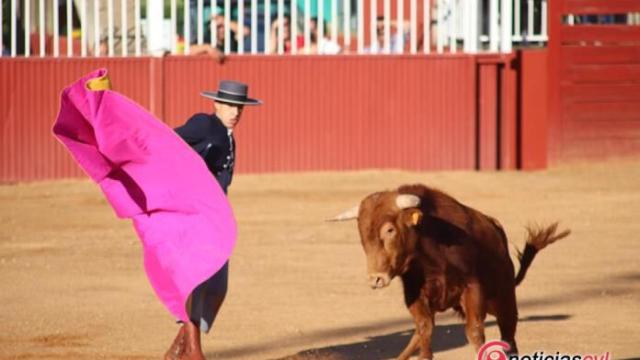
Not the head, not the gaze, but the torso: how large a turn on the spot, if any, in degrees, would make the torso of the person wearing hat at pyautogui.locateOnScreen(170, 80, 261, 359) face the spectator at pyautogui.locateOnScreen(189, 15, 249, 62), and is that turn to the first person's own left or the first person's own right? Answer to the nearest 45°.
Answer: approximately 135° to the first person's own left

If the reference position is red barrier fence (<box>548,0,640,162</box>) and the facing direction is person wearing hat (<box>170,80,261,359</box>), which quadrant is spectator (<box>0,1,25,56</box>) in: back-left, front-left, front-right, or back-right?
front-right

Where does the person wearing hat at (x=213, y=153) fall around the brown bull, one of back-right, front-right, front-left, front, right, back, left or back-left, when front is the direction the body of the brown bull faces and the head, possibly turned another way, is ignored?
front-right

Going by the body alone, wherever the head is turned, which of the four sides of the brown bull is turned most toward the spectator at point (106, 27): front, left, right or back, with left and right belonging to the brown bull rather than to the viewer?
right

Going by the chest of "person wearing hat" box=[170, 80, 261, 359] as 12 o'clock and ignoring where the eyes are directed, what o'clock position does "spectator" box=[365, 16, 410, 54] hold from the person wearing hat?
The spectator is roughly at 8 o'clock from the person wearing hat.

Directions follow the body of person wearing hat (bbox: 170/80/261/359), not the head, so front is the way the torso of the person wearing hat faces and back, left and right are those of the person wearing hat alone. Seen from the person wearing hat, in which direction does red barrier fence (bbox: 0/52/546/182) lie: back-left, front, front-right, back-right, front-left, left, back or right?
back-left

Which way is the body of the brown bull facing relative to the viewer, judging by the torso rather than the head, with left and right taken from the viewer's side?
facing the viewer and to the left of the viewer

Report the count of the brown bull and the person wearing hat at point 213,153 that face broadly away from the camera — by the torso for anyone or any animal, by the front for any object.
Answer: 0

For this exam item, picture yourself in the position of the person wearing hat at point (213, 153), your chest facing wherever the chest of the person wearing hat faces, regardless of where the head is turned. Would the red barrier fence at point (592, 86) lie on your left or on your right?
on your left

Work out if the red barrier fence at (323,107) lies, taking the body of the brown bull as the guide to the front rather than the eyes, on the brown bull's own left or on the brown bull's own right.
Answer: on the brown bull's own right

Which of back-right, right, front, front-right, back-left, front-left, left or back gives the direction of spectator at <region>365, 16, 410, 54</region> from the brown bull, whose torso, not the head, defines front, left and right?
back-right

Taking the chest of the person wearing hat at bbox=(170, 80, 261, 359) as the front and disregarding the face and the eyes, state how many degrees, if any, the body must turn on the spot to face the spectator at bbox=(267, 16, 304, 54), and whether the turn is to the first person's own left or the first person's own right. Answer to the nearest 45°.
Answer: approximately 135° to the first person's own left

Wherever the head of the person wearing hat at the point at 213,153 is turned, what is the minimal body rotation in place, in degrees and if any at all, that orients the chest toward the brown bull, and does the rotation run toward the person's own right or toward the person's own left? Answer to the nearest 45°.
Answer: approximately 45° to the person's own left

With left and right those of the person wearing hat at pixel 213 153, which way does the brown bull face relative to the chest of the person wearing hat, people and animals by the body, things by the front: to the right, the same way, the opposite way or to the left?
to the right
